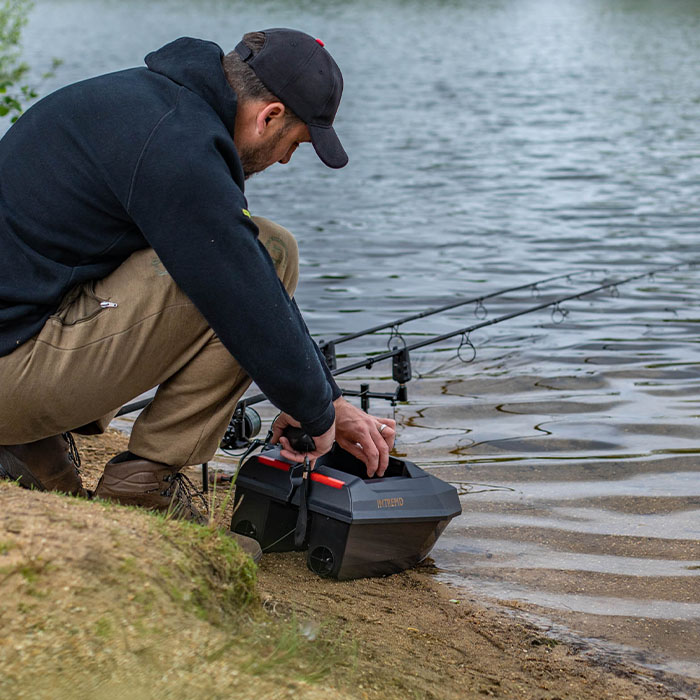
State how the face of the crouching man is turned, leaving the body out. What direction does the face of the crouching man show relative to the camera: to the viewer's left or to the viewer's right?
to the viewer's right

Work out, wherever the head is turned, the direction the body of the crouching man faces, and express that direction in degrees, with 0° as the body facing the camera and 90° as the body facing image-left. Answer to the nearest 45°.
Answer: approximately 270°
